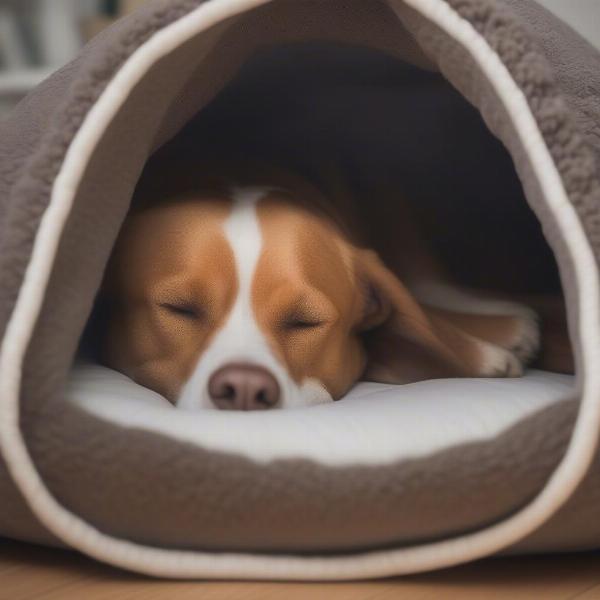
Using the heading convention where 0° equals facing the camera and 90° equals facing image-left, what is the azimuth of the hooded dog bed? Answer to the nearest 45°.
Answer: approximately 0°
